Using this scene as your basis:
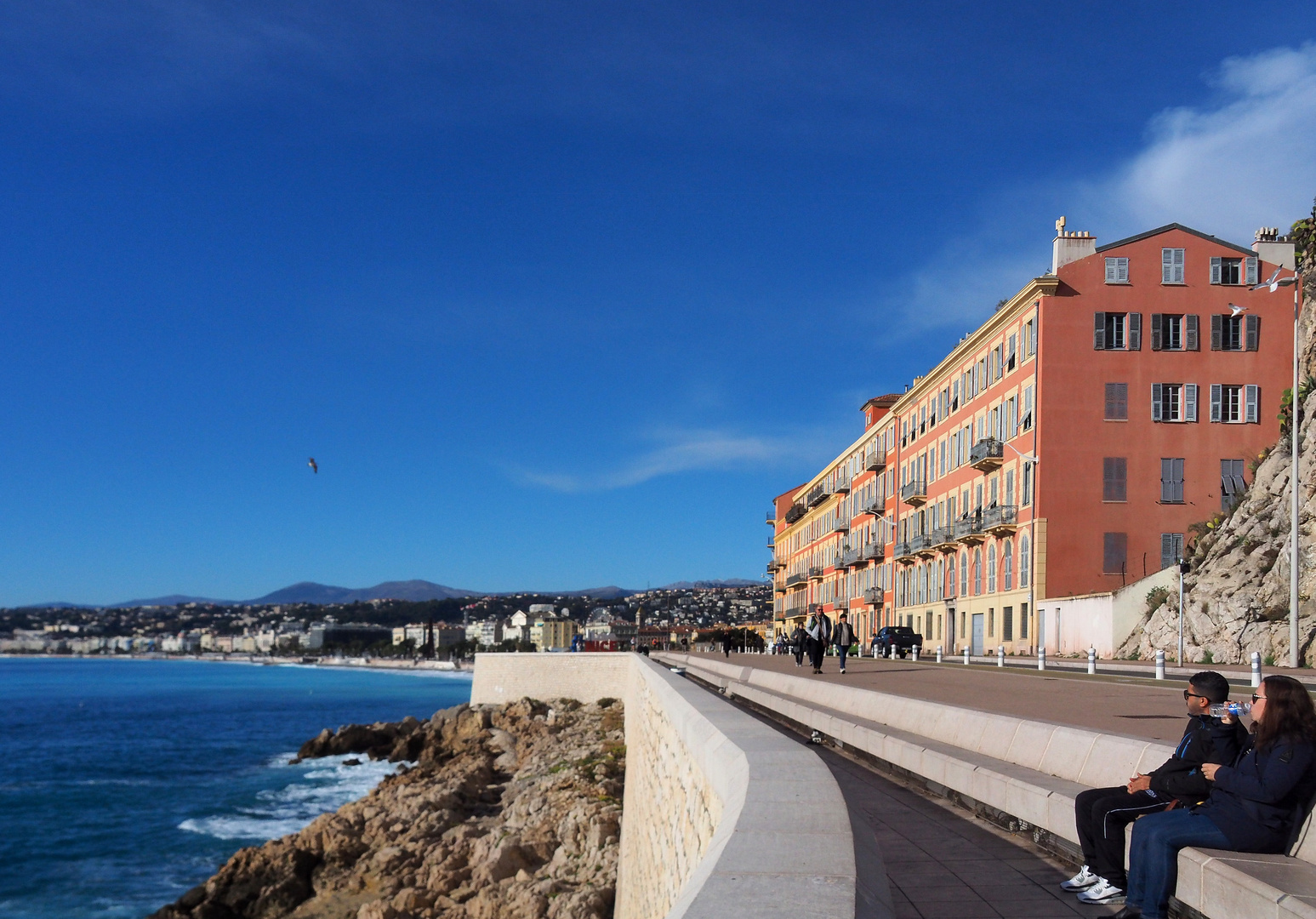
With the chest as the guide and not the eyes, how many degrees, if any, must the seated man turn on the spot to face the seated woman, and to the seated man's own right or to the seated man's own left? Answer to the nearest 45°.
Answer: approximately 135° to the seated man's own left

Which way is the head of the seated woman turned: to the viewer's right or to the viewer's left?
to the viewer's left

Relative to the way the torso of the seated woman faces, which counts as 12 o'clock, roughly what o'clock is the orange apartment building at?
The orange apartment building is roughly at 3 o'clock from the seated woman.

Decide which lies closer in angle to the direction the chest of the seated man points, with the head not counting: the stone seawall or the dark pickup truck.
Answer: the stone seawall

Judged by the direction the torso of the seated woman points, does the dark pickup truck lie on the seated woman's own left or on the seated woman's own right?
on the seated woman's own right

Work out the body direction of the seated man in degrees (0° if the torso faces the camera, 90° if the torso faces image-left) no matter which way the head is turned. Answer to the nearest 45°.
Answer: approximately 90°

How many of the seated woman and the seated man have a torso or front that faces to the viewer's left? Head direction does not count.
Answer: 2

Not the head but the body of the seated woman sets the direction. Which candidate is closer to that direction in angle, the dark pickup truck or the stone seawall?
the stone seawall

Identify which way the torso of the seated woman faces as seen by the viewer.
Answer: to the viewer's left

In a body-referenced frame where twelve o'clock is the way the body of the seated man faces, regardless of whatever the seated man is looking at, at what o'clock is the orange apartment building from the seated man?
The orange apartment building is roughly at 3 o'clock from the seated man.

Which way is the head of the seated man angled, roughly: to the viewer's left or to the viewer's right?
to the viewer's left
